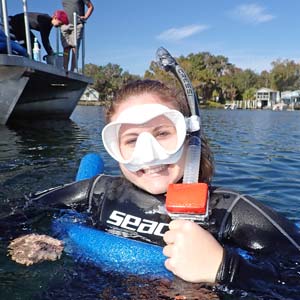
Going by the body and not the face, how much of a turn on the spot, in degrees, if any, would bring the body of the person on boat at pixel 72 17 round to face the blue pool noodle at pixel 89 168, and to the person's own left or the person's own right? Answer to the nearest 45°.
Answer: approximately 45° to the person's own left

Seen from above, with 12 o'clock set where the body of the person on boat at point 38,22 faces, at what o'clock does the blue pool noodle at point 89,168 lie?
The blue pool noodle is roughly at 3 o'clock from the person on boat.

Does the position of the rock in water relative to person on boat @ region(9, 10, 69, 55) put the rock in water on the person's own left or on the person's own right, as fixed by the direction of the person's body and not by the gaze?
on the person's own right

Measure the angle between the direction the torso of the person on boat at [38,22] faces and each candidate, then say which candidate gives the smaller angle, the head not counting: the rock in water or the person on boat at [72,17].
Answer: the person on boat

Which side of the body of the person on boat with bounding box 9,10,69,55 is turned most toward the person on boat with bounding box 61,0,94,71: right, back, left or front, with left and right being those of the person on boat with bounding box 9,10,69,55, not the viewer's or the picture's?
front

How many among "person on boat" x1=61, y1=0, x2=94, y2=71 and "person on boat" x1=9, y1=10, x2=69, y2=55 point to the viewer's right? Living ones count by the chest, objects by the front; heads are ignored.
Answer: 1

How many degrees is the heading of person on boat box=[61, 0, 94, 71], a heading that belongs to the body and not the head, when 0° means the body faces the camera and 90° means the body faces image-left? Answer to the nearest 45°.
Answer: approximately 45°

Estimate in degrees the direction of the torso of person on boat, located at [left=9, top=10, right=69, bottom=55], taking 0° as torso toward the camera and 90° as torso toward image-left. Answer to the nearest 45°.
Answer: approximately 270°

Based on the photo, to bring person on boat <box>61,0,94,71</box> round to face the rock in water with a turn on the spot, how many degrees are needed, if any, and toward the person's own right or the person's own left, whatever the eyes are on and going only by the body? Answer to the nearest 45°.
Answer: approximately 45° to the person's own left
